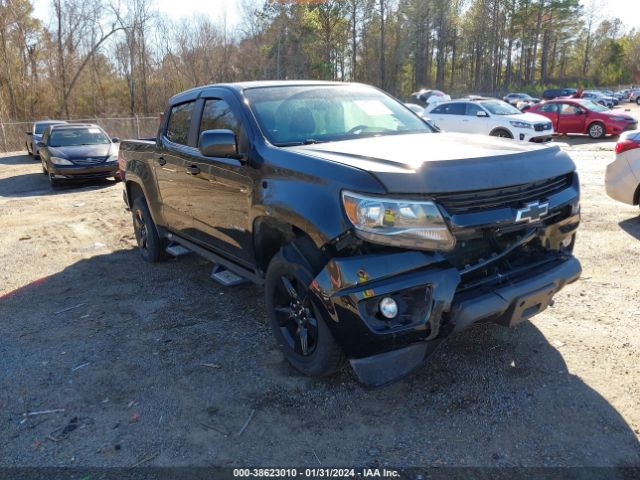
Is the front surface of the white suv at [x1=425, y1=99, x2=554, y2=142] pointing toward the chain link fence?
no

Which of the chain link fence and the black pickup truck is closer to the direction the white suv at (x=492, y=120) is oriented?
the black pickup truck

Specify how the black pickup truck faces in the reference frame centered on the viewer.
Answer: facing the viewer and to the right of the viewer

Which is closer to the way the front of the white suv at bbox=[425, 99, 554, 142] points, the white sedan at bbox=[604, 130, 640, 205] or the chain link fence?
the white sedan

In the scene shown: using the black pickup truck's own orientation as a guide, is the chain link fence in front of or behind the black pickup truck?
behind

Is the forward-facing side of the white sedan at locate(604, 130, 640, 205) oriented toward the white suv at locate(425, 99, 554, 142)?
no

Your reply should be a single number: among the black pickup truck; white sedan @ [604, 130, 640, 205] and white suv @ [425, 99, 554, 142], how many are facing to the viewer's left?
0

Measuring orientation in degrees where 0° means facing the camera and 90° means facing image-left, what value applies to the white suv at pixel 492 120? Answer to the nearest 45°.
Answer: approximately 315°

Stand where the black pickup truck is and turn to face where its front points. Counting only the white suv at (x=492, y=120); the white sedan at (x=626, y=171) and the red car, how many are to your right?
0

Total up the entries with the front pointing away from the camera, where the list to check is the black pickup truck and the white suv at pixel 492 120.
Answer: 0

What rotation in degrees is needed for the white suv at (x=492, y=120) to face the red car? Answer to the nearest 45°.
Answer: approximately 90° to its left

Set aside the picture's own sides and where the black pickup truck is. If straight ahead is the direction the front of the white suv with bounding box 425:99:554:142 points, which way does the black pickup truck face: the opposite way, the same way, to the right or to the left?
the same way

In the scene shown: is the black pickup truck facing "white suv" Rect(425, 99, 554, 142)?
no
